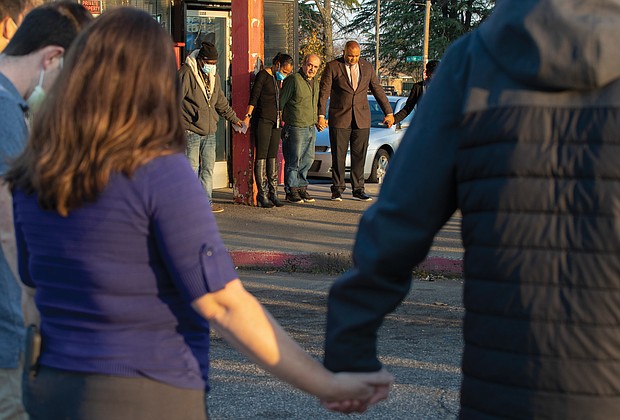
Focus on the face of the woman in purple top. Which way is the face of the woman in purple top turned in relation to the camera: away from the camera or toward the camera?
away from the camera

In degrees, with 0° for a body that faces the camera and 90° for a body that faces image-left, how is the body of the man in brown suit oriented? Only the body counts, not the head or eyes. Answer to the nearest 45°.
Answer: approximately 0°

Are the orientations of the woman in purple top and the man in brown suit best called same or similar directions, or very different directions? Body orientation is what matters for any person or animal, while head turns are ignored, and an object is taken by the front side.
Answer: very different directions

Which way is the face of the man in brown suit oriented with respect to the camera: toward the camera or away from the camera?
toward the camera

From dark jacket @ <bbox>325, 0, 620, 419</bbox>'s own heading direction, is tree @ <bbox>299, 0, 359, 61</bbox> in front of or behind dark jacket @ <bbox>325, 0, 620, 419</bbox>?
in front

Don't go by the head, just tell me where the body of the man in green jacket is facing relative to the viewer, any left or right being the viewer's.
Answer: facing the viewer and to the right of the viewer

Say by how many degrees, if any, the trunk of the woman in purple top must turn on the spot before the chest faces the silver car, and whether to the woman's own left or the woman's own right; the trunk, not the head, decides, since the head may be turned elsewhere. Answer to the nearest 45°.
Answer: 0° — they already face it

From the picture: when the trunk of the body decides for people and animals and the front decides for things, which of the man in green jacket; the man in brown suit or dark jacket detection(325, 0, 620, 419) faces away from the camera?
the dark jacket

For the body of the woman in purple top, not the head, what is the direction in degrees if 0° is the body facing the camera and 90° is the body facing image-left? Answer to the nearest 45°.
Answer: approximately 180°

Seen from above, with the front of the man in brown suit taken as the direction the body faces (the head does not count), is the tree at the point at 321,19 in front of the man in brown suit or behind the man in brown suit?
behind

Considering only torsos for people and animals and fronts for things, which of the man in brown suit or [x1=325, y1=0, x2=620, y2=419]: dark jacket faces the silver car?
the dark jacket

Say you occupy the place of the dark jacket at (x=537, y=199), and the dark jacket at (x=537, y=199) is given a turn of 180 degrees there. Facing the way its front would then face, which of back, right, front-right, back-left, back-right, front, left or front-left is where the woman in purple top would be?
right

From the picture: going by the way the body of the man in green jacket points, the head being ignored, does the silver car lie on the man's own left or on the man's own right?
on the man's own left

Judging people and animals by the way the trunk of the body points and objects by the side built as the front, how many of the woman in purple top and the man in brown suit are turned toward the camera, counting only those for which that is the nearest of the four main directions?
1

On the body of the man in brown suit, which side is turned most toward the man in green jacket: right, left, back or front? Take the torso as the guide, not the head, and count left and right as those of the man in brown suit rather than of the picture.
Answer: right

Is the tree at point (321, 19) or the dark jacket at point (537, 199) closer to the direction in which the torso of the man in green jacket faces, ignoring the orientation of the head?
the dark jacket

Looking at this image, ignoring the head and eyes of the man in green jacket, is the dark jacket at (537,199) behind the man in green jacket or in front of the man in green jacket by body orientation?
in front

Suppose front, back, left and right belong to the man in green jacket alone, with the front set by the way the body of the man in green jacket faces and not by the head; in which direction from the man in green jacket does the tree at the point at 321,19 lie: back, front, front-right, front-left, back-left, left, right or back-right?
back-left

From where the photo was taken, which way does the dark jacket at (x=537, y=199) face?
away from the camera
